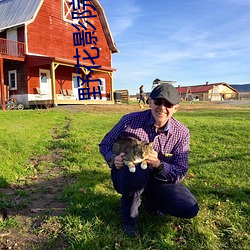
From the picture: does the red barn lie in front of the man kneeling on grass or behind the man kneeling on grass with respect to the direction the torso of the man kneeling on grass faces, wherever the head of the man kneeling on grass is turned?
behind

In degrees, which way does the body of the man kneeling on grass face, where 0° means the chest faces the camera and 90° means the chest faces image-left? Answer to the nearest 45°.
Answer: approximately 0°

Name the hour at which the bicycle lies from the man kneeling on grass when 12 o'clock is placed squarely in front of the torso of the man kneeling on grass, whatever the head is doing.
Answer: The bicycle is roughly at 5 o'clock from the man kneeling on grass.
